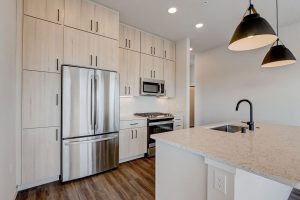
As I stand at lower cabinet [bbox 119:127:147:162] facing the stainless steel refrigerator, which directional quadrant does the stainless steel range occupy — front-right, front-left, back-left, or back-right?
back-left

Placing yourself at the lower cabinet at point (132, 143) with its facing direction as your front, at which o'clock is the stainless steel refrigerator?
The stainless steel refrigerator is roughly at 3 o'clock from the lower cabinet.

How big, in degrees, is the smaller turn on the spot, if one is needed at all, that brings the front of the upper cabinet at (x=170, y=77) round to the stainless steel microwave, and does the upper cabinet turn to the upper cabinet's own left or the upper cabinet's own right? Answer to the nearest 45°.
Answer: approximately 90° to the upper cabinet's own right

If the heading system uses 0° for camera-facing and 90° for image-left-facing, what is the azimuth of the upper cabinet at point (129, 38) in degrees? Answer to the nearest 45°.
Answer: approximately 315°

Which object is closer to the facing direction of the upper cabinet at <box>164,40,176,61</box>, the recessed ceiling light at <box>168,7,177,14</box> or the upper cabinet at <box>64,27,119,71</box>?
the recessed ceiling light

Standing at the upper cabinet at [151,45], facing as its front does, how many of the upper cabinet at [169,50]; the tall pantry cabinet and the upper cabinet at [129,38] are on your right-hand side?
2

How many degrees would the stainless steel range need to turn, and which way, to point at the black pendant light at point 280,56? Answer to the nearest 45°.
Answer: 0° — it already faces it

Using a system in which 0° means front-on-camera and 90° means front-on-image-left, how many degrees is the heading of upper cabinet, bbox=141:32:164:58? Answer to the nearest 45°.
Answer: approximately 315°
